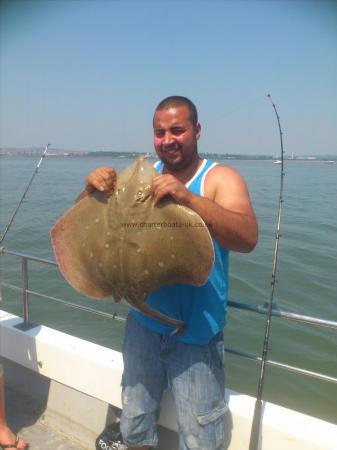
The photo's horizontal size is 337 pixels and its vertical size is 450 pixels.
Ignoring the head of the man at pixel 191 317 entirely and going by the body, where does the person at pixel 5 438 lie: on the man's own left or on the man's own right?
on the man's own right
